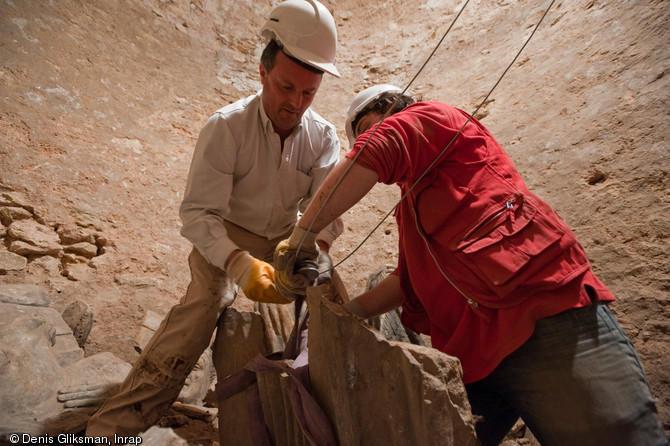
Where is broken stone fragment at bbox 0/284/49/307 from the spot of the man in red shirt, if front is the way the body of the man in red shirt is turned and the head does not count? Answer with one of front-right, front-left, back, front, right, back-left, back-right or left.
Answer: front

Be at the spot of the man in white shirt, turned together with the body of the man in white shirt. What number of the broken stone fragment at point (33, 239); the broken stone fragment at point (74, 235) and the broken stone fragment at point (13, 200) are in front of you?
0

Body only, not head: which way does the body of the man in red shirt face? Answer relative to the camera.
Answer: to the viewer's left

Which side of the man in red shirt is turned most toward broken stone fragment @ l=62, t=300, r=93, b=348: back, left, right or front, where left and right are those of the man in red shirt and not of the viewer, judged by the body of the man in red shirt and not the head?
front

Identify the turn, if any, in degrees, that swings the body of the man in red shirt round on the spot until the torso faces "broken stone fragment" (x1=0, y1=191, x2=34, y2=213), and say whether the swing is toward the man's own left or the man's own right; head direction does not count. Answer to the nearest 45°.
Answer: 0° — they already face it

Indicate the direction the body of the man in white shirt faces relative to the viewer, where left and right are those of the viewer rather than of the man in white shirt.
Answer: facing the viewer and to the right of the viewer

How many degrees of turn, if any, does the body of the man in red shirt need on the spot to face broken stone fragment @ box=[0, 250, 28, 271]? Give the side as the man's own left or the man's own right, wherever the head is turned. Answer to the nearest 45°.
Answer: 0° — they already face it

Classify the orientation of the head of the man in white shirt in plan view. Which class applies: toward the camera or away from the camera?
toward the camera

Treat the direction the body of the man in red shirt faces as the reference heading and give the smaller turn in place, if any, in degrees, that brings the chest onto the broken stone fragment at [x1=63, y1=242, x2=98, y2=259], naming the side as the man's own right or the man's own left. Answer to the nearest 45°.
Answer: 0° — they already face it

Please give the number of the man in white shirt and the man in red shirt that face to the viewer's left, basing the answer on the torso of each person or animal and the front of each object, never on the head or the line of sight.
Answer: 1

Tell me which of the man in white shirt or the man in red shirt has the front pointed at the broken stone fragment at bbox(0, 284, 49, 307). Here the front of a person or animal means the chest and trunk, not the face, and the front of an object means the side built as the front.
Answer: the man in red shirt

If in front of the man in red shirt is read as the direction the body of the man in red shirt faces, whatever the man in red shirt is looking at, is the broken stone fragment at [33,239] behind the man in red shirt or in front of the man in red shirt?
in front

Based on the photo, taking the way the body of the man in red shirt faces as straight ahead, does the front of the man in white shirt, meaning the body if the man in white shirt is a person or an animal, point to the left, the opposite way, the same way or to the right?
the opposite way

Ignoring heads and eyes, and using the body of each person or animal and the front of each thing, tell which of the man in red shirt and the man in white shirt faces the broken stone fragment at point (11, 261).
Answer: the man in red shirt

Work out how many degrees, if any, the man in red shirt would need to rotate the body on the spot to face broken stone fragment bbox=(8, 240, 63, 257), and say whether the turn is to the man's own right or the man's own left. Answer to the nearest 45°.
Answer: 0° — they already face it

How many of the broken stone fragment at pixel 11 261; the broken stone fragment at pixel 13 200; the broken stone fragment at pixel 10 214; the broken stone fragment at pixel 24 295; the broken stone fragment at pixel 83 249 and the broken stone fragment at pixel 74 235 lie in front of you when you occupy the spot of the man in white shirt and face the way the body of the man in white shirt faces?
0
